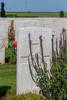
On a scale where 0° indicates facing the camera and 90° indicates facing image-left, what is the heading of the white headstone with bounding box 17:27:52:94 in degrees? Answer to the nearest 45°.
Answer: approximately 0°

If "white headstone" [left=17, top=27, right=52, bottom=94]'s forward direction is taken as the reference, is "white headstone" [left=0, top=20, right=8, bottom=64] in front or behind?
behind
